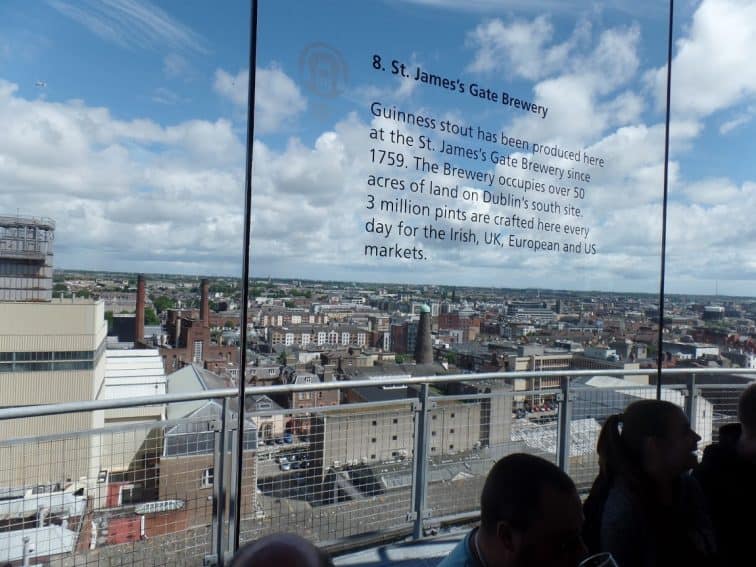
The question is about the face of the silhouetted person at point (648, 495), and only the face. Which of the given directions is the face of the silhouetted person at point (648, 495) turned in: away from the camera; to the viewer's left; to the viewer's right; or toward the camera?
to the viewer's right

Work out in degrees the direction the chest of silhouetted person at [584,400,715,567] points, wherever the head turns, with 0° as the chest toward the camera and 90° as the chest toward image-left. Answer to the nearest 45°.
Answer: approximately 270°
